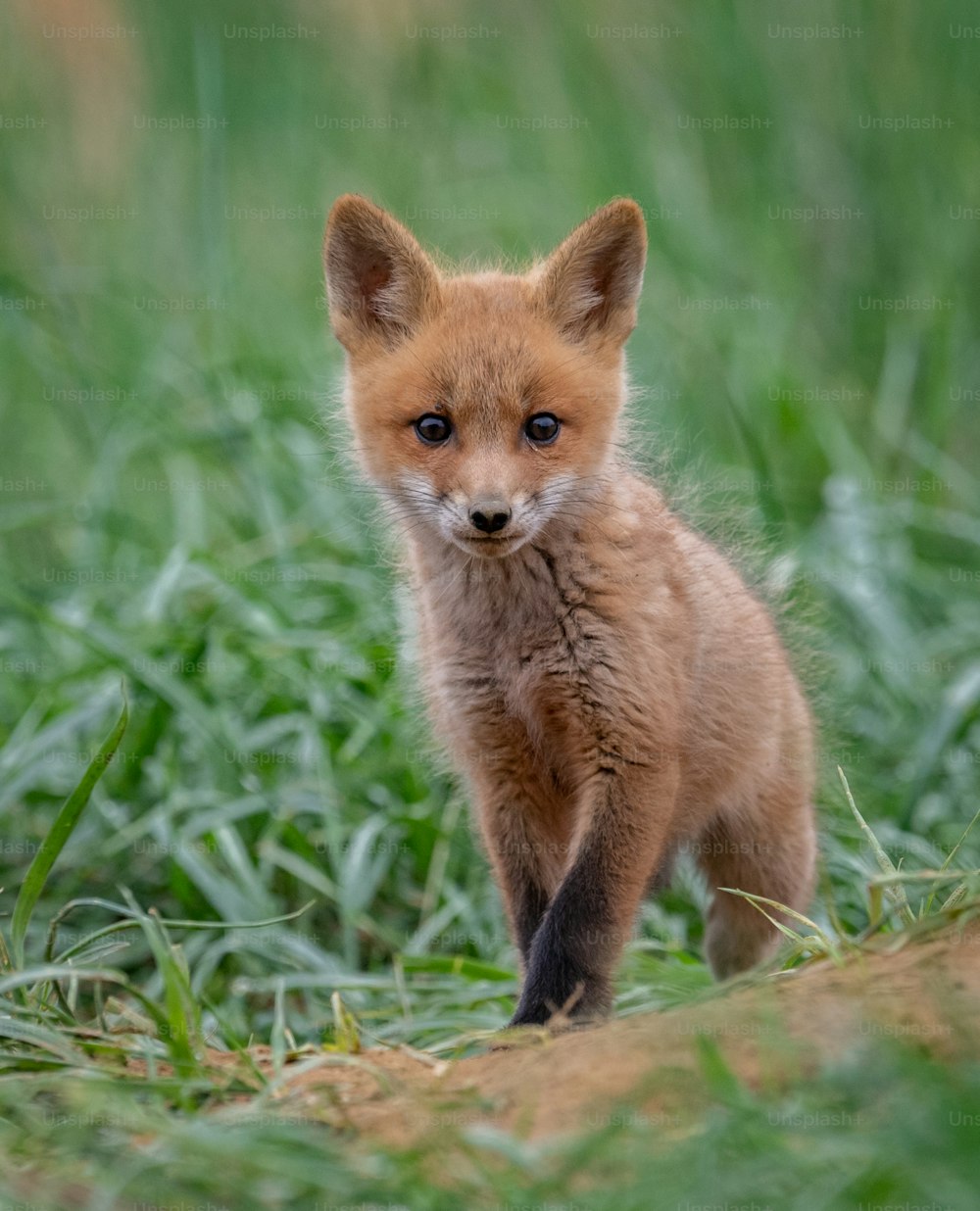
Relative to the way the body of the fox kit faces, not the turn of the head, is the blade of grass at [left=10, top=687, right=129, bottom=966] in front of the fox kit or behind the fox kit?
in front

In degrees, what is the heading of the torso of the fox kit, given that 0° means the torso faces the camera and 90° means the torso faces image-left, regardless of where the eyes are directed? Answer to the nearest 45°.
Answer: approximately 45°
